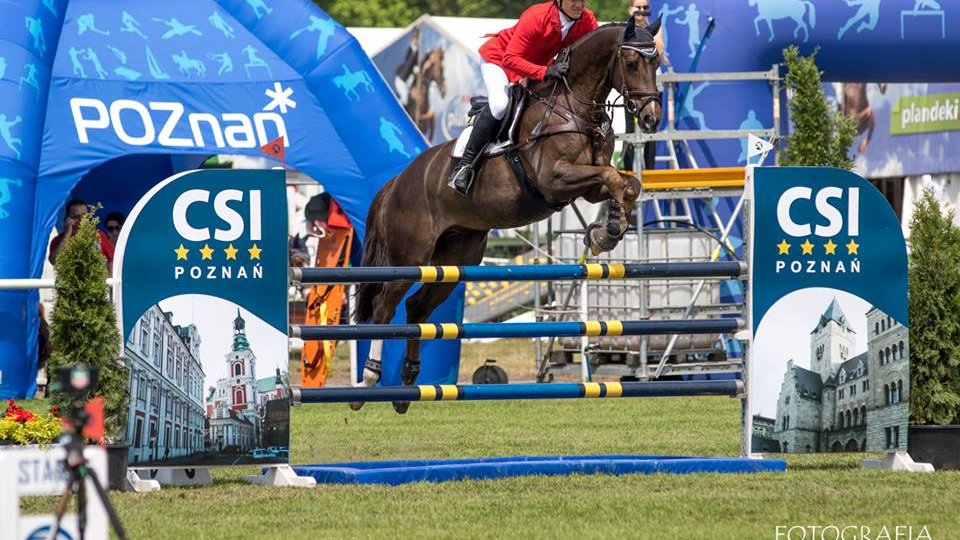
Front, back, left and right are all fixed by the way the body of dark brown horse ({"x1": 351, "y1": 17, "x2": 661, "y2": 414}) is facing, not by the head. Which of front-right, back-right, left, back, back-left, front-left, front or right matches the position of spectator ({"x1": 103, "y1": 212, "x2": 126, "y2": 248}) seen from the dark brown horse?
back

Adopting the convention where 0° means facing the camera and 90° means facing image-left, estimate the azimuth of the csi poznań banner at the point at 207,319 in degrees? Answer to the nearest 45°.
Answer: approximately 0°

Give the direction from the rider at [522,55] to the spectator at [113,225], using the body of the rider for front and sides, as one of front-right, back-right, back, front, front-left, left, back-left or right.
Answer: back

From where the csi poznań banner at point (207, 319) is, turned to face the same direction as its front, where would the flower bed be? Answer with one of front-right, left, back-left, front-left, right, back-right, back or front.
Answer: right

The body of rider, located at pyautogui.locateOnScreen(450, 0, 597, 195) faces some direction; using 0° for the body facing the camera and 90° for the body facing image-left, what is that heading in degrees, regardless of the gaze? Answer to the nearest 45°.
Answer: approximately 315°

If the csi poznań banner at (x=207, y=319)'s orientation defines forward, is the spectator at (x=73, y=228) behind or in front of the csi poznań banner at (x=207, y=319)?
behind

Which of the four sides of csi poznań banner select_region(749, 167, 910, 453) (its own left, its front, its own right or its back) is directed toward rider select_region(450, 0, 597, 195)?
right

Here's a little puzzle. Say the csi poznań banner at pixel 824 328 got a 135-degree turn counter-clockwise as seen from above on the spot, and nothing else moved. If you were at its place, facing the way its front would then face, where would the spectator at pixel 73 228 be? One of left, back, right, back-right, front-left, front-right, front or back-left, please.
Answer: left

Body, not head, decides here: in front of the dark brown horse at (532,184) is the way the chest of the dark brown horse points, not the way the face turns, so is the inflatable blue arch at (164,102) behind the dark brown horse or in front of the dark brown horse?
behind

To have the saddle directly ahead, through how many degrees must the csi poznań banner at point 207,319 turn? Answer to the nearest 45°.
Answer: approximately 135° to its left

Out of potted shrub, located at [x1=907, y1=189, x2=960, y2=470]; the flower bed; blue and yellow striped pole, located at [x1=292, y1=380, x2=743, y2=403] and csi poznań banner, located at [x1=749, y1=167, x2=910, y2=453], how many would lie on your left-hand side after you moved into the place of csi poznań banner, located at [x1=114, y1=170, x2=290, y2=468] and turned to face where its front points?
3

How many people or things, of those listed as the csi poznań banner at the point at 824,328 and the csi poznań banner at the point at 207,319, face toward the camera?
2
